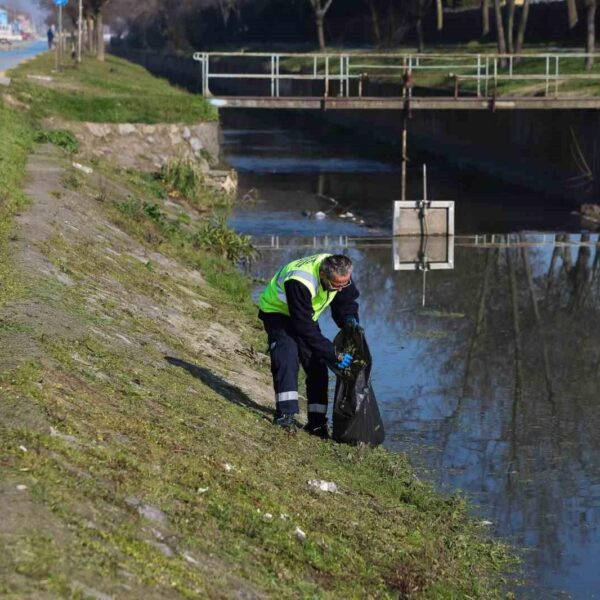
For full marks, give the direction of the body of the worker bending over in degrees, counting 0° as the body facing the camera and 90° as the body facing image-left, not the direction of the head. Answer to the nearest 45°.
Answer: approximately 315°

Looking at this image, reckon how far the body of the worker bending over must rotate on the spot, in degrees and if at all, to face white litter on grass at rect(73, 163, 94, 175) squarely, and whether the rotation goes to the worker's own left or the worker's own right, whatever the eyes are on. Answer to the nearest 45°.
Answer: approximately 135° to the worker's own left

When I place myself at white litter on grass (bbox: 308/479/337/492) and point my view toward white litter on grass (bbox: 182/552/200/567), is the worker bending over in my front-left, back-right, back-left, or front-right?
back-right

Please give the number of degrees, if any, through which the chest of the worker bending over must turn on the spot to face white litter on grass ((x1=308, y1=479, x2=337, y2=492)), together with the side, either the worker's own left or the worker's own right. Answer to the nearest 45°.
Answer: approximately 45° to the worker's own right

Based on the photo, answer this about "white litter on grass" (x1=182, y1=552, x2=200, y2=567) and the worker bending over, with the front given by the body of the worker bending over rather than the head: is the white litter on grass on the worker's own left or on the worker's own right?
on the worker's own right

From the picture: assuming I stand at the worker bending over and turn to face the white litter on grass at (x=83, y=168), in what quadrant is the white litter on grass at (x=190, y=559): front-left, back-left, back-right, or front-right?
back-left
